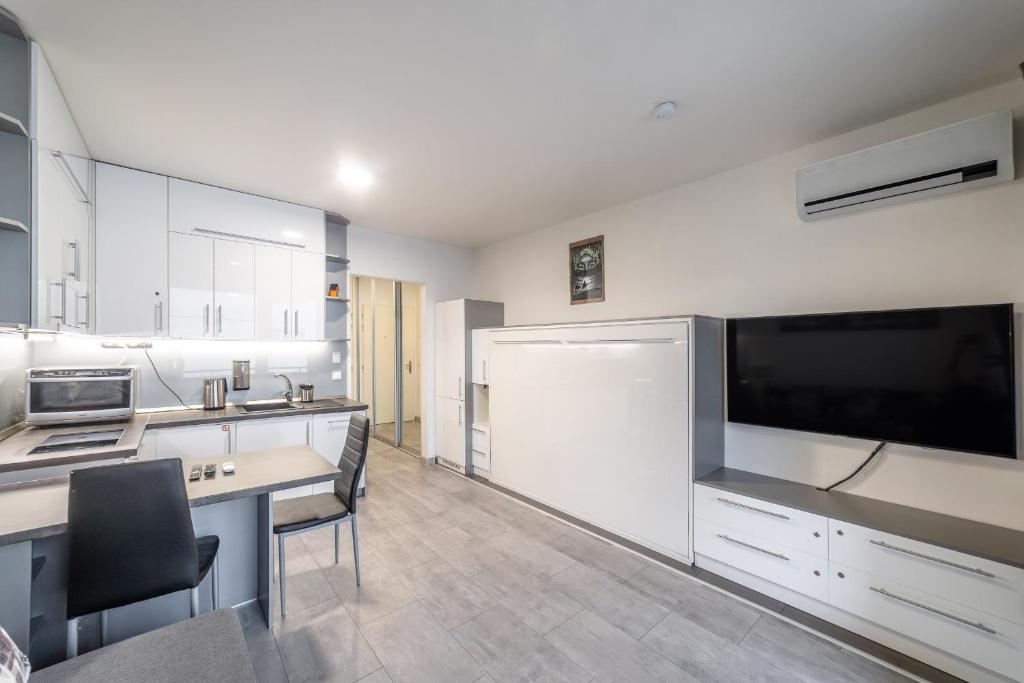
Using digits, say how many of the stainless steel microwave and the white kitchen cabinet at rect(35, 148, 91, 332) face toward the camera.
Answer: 1

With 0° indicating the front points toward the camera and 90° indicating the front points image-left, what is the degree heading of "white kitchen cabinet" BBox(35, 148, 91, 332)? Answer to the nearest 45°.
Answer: approximately 270°

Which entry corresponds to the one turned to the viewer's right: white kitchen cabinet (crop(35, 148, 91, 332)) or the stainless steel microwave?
the white kitchen cabinet

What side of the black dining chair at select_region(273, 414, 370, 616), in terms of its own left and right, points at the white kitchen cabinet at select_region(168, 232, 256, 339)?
right

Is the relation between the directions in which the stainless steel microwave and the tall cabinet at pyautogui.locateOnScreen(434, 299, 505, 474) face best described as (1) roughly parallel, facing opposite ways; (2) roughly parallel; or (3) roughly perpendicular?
roughly perpendicular

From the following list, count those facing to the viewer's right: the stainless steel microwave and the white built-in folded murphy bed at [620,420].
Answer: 0

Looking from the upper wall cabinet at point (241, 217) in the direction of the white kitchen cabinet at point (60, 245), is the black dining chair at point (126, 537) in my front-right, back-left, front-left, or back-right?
front-left

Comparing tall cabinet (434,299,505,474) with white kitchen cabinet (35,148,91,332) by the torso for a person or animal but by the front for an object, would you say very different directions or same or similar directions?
very different directions

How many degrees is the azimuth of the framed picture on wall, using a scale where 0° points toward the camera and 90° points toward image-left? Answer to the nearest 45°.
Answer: approximately 45°

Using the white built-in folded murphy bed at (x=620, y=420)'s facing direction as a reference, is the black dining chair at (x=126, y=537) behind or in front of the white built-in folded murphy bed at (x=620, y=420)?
in front

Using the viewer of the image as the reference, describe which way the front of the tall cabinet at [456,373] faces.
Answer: facing the viewer and to the left of the viewer

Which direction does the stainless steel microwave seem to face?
toward the camera

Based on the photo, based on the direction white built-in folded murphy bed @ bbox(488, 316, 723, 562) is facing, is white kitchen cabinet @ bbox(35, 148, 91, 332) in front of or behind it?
in front
